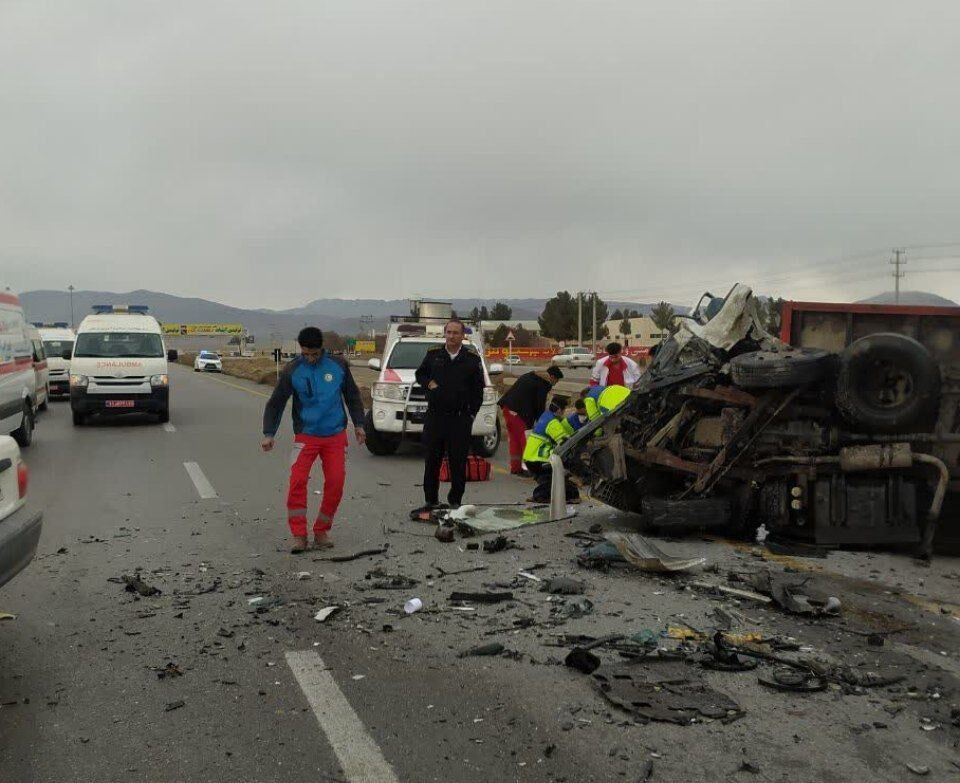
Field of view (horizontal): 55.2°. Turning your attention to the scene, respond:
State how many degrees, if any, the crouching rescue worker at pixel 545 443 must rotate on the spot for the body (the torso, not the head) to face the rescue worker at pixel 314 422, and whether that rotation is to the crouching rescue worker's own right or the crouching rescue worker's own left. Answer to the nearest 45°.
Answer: approximately 135° to the crouching rescue worker's own right

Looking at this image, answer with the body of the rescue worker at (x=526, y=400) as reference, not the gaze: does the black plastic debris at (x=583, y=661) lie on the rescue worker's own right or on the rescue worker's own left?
on the rescue worker's own right

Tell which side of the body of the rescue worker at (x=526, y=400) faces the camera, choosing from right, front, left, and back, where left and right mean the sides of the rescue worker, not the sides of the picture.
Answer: right

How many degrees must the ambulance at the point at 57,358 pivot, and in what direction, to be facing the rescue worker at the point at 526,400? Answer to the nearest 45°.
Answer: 0° — it already faces them

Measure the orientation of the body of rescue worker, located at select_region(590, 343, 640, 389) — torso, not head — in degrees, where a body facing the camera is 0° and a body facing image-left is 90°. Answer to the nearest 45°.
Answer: approximately 0°

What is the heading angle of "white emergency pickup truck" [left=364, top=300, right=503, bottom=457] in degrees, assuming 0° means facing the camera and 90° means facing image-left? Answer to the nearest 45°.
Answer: approximately 0°

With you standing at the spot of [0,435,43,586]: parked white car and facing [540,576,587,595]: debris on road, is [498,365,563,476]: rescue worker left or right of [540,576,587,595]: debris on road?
left

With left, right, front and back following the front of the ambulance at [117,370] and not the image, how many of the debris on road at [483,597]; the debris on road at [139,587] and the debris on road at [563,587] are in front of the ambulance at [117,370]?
3

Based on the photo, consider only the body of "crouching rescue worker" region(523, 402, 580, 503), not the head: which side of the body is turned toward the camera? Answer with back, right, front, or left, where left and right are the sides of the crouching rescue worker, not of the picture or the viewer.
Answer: right

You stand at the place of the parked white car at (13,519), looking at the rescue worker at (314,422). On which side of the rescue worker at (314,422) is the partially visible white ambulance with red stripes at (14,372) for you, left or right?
left

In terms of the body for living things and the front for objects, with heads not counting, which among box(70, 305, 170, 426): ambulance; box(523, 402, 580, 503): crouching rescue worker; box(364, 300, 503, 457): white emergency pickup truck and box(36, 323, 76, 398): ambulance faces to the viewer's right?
the crouching rescue worker

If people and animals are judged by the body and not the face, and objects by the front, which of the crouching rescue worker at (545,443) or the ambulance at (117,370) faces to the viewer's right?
the crouching rescue worker
